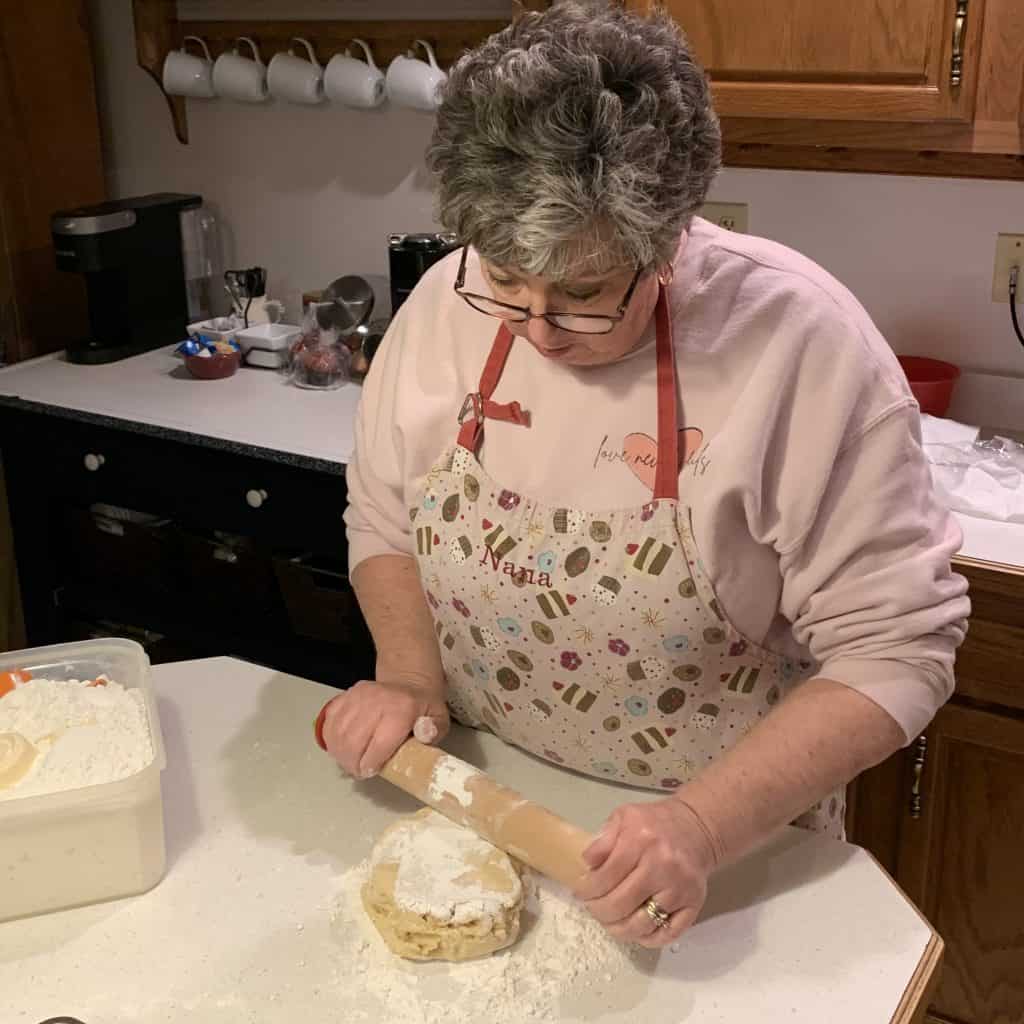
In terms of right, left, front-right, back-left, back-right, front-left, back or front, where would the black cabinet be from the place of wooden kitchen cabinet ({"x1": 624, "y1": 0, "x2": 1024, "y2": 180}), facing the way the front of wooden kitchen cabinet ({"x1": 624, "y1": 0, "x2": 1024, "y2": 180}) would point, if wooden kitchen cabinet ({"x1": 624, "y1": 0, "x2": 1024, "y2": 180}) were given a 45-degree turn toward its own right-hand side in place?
front-right

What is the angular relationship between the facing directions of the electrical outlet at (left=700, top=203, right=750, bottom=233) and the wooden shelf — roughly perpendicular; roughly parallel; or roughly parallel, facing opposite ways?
roughly parallel

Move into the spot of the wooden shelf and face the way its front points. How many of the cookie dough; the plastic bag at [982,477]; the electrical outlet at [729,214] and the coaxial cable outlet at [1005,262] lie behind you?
0

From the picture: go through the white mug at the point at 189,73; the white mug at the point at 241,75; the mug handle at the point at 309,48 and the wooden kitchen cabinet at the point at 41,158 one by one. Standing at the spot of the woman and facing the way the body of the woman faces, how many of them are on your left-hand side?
0

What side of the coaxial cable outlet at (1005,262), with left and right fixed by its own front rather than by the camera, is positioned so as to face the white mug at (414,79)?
right

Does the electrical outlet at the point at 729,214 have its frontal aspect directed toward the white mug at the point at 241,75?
no

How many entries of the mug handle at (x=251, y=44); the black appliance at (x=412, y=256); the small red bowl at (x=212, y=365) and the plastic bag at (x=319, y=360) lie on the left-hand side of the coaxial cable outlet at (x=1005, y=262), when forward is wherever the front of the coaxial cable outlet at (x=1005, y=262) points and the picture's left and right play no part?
0

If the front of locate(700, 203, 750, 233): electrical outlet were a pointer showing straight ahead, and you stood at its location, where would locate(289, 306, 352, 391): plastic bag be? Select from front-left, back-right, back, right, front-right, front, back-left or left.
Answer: right

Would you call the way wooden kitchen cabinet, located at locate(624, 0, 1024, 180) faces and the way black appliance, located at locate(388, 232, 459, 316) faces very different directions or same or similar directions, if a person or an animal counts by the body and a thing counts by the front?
same or similar directions

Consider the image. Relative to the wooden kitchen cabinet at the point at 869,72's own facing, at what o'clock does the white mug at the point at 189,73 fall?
The white mug is roughly at 4 o'clock from the wooden kitchen cabinet.

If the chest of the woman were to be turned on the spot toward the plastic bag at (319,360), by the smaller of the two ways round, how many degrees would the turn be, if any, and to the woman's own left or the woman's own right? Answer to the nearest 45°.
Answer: approximately 90° to the woman's own right

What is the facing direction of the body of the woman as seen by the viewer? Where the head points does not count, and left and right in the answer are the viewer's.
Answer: facing the viewer and to the left of the viewer

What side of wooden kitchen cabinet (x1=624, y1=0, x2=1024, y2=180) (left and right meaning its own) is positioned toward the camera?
front

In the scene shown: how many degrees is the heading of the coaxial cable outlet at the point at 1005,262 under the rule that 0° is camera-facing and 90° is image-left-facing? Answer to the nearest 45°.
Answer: approximately 0°

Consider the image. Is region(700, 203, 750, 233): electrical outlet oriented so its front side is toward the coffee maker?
no

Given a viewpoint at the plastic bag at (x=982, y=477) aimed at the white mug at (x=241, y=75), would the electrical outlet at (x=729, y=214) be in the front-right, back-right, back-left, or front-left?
front-right
